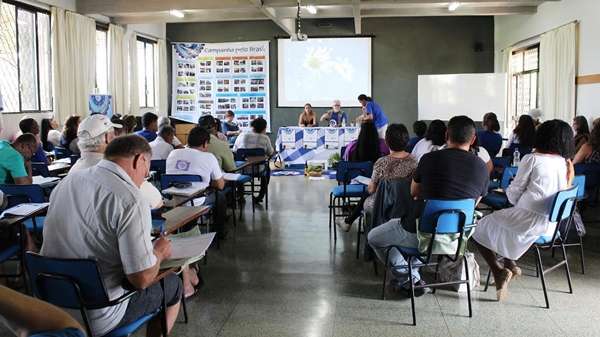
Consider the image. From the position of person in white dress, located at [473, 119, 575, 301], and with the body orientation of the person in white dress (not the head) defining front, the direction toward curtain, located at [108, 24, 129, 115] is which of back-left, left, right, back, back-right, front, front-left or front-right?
front

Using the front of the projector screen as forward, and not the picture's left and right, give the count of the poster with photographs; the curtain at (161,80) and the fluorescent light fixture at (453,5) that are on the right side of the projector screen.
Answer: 2

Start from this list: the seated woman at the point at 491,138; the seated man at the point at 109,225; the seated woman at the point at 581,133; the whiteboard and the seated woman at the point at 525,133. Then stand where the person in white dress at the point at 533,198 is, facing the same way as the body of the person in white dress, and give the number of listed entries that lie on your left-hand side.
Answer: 1

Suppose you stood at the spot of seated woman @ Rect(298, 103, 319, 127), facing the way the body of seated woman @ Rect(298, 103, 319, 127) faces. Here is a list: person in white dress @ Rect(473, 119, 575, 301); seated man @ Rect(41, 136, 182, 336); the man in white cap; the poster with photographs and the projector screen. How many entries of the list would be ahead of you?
3

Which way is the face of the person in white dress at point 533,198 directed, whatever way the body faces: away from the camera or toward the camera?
away from the camera

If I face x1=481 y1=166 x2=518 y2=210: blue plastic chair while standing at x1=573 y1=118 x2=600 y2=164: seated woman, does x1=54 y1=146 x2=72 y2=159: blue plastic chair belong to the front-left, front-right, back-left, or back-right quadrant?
front-right

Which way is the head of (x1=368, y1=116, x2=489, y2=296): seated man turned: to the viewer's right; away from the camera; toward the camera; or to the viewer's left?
away from the camera

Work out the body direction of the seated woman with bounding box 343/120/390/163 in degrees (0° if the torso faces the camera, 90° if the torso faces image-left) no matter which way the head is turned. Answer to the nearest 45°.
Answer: approximately 180°

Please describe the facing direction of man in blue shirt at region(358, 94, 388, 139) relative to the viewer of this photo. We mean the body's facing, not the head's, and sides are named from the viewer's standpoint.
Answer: facing to the left of the viewer

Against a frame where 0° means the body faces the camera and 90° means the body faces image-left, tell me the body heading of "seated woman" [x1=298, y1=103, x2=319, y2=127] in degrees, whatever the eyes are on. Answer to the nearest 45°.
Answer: approximately 0°

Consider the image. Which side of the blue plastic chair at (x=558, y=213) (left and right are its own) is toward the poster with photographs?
front

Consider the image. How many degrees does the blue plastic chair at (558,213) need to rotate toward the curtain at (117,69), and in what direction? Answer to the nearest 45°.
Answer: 0° — it already faces it

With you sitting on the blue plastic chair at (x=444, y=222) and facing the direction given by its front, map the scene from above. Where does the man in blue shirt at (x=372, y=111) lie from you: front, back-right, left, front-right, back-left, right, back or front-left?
front-right

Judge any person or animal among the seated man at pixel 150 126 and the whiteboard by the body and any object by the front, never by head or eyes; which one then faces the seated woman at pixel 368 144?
the whiteboard

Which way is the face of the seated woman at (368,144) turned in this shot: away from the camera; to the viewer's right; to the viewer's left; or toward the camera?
away from the camera

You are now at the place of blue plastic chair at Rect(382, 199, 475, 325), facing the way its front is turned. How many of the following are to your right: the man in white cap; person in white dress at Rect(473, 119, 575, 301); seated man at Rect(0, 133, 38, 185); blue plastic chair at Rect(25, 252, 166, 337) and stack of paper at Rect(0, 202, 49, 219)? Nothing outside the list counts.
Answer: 1

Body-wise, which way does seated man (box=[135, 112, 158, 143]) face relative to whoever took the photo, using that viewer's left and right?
facing away from the viewer and to the right of the viewer

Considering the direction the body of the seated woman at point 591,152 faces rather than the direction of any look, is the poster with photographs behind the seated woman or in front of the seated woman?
in front

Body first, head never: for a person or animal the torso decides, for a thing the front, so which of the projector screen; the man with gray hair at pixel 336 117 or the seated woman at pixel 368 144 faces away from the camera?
the seated woman
